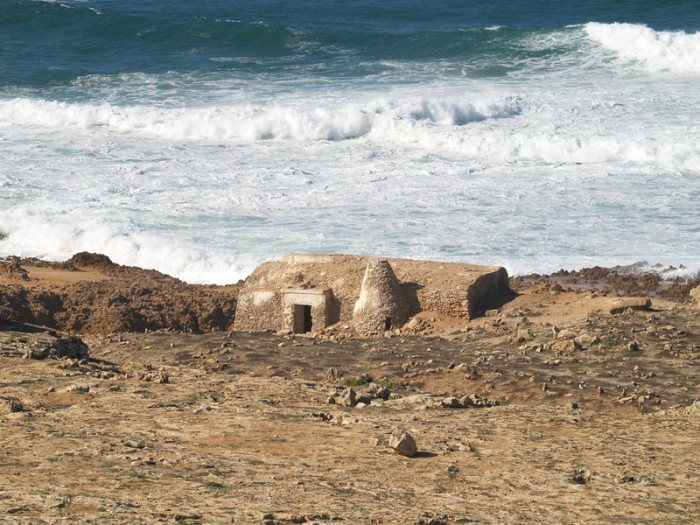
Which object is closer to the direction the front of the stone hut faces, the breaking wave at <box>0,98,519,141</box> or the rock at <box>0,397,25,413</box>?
the rock

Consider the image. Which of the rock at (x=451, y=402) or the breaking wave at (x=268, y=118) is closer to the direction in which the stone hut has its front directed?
the rock

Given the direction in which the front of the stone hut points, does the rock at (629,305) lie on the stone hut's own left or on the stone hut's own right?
on the stone hut's own left

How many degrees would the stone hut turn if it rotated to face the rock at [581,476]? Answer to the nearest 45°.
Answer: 0° — it already faces it

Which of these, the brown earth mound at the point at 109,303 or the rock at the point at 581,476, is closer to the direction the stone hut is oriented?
the rock

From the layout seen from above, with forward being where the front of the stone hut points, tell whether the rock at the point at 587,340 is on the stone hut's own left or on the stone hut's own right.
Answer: on the stone hut's own left

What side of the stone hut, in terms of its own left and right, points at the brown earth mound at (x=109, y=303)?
right

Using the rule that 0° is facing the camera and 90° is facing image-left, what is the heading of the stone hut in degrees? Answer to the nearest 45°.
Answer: approximately 0°

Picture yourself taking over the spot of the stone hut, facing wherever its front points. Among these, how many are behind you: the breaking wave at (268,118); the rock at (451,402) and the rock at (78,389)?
1

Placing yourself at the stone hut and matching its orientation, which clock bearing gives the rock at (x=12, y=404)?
The rock is roughly at 1 o'clock from the stone hut.

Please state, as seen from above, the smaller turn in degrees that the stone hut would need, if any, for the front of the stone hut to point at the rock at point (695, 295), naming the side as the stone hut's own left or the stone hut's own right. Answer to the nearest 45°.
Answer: approximately 90° to the stone hut's own left

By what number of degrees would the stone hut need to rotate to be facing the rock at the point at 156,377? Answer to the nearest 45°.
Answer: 0° — it already faces it

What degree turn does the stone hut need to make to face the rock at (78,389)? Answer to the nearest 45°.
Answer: approximately 45° to its right
